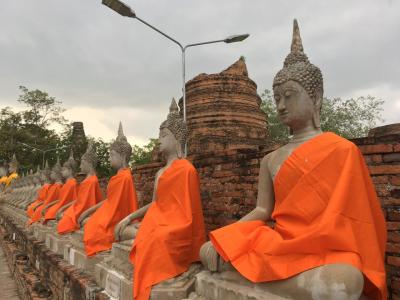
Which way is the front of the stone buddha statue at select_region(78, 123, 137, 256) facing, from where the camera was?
facing to the left of the viewer

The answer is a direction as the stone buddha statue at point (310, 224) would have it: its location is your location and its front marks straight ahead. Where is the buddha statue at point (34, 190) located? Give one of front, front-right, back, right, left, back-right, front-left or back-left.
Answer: right

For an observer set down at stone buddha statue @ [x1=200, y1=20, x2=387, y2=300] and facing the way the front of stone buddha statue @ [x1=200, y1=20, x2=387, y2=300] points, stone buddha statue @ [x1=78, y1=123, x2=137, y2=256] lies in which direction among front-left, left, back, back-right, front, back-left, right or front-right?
right

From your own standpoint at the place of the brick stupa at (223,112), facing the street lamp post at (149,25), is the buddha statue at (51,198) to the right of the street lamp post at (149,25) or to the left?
right

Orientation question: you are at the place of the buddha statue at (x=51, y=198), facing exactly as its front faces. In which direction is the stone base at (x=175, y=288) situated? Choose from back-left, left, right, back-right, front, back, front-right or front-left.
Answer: left

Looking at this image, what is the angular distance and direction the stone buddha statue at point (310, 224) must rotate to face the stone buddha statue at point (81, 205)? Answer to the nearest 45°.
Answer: approximately 90° to its right

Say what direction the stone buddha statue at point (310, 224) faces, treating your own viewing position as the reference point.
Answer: facing the viewer and to the left of the viewer

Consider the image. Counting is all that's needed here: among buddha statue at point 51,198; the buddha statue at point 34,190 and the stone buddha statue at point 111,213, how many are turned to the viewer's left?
3

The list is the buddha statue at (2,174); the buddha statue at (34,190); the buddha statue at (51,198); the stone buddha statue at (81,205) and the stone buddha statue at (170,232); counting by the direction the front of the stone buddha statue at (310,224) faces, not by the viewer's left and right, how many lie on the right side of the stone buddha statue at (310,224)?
5

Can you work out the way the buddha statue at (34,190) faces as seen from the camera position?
facing to the left of the viewer

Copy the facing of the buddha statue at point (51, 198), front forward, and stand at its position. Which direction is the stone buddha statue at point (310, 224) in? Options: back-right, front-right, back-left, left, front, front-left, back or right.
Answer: left

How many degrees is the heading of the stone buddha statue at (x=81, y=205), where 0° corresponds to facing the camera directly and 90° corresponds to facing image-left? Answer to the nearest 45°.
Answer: approximately 90°

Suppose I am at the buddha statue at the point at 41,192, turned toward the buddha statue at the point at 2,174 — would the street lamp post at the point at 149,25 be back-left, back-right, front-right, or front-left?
back-right

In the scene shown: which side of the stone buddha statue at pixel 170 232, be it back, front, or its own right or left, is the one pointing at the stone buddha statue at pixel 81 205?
right
